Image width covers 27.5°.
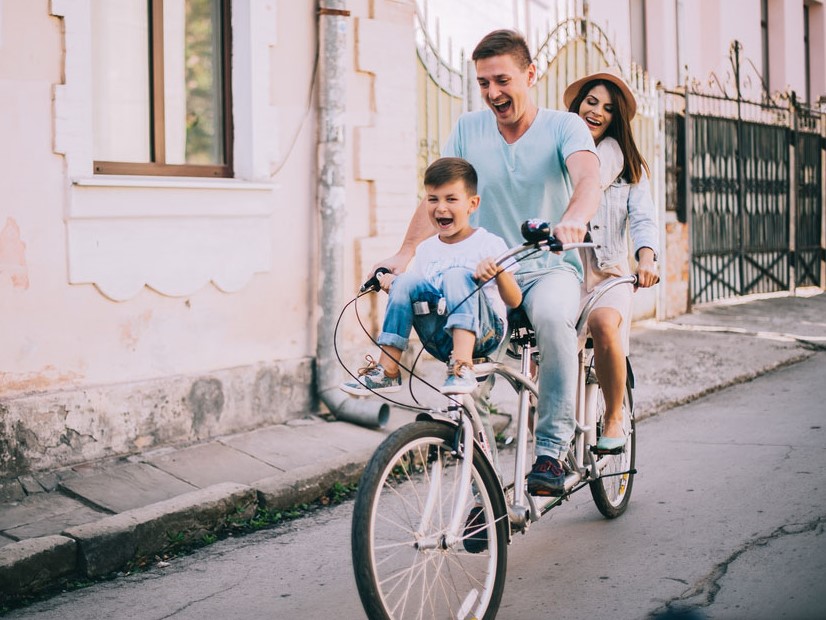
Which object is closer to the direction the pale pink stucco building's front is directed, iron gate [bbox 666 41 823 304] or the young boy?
the young boy

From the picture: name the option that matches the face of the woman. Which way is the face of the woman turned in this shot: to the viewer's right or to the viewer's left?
to the viewer's left

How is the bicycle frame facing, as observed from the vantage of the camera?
facing the viewer and to the left of the viewer

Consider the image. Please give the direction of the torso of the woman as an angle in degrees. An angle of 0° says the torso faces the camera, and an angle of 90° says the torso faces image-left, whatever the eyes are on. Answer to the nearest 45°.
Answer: approximately 45°

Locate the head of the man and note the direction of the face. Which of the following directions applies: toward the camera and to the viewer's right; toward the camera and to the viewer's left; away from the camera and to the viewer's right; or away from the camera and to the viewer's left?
toward the camera and to the viewer's left

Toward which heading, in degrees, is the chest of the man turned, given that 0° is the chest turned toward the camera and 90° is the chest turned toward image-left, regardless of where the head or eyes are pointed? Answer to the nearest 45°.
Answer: approximately 45°

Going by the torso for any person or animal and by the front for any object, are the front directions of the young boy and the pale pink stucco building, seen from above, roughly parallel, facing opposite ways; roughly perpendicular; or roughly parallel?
roughly perpendicular

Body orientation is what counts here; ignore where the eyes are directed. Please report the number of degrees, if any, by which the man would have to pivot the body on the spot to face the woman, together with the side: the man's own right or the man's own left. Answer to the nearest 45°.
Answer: approximately 135° to the man's own right

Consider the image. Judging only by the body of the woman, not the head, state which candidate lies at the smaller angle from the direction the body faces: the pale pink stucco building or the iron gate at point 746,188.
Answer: the pale pink stucco building

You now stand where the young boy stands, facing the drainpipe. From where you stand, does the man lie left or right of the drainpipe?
right

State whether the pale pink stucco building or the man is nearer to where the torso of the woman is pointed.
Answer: the man

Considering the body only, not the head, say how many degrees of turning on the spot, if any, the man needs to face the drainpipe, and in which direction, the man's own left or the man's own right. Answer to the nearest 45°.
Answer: approximately 135° to the man's own right

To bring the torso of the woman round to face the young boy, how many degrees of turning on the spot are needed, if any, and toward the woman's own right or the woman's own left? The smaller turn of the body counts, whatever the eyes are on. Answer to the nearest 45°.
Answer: approximately 45° to the woman's own left
